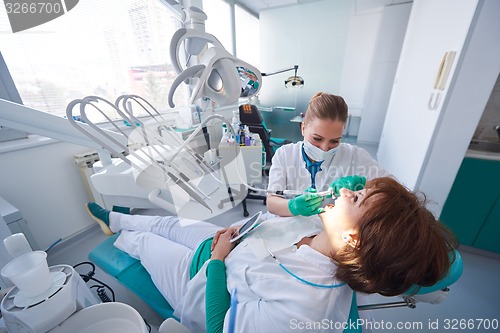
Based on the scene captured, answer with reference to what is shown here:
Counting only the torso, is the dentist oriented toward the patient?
yes

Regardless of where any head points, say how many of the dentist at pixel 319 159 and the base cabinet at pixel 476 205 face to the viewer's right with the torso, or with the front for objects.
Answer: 0

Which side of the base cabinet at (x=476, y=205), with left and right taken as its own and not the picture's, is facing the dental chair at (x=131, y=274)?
front

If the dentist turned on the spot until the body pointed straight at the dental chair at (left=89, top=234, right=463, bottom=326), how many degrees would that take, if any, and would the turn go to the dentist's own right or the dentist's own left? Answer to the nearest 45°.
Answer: approximately 45° to the dentist's own right

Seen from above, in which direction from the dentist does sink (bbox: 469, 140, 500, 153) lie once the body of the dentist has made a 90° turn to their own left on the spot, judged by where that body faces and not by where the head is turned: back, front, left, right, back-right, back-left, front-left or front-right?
front-left

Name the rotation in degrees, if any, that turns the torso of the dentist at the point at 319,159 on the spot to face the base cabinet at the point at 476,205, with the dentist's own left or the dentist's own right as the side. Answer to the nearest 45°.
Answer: approximately 135° to the dentist's own left

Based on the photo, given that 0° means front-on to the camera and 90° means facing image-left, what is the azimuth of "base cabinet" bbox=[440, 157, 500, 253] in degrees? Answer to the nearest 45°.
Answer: approximately 45°

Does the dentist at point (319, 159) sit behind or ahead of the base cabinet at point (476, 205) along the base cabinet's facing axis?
ahead

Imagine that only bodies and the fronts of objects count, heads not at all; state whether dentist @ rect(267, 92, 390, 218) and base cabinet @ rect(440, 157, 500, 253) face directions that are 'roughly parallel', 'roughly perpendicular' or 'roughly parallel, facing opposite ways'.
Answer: roughly perpendicular

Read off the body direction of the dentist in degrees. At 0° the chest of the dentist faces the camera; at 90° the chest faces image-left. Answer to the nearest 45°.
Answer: approximately 0°
